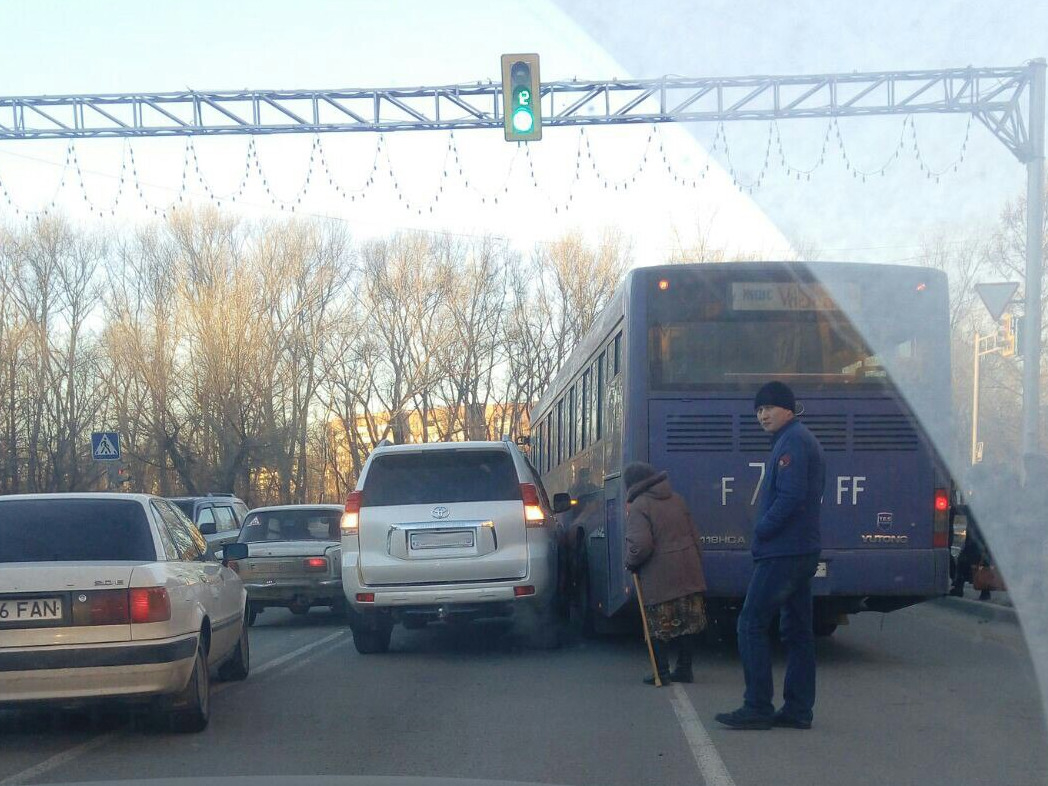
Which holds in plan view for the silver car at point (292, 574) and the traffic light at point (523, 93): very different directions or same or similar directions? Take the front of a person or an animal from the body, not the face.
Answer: very different directions

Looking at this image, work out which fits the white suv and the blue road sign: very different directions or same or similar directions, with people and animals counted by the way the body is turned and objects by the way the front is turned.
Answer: very different directions

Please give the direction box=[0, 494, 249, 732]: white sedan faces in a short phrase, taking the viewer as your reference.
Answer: facing away from the viewer

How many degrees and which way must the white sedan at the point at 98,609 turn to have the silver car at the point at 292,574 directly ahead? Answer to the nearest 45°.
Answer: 0° — it already faces it

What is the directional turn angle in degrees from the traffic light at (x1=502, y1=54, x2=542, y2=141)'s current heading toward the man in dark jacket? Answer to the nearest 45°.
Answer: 0° — it already faces them

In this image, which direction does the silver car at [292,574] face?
away from the camera

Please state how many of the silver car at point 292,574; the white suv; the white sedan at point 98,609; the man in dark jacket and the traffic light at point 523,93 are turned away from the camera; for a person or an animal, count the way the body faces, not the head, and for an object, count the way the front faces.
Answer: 3

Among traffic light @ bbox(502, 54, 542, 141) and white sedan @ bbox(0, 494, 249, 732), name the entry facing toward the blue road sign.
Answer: the white sedan

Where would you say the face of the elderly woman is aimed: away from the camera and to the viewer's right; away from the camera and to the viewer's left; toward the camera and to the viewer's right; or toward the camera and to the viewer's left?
away from the camera and to the viewer's left

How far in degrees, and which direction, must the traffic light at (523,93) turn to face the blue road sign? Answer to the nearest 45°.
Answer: approximately 135° to its right

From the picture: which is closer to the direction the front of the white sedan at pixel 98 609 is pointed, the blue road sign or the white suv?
the blue road sign

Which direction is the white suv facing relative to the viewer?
away from the camera
